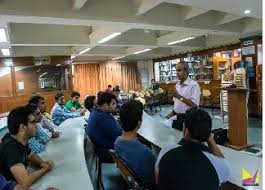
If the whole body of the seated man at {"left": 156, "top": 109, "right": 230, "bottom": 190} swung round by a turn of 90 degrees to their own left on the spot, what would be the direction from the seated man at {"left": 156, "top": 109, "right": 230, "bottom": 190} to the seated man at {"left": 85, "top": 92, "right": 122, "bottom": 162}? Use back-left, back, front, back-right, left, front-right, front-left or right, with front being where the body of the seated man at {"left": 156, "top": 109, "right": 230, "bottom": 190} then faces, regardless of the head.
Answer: front-right

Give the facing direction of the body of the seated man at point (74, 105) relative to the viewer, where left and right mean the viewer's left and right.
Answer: facing the viewer and to the right of the viewer

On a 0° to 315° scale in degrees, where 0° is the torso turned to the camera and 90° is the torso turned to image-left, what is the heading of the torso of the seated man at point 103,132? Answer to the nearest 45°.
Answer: approximately 270°

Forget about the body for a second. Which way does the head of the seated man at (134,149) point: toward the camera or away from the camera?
away from the camera

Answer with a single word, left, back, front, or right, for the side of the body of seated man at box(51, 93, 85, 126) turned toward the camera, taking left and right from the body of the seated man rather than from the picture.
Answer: right

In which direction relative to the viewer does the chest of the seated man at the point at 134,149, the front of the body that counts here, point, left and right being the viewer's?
facing away from the viewer and to the right of the viewer

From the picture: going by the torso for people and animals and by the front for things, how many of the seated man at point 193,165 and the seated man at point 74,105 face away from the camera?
1

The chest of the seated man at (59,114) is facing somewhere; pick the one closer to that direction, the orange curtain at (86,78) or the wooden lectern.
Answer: the wooden lectern

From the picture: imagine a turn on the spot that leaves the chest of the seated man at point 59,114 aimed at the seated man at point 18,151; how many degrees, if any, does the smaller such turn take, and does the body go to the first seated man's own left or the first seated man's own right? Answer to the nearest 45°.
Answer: approximately 90° to the first seated man's own right

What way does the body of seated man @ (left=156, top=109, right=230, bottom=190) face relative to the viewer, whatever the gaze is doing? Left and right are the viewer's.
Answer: facing away from the viewer

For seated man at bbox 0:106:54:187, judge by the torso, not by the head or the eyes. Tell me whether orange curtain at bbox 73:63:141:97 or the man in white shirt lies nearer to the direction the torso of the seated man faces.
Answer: the man in white shirt

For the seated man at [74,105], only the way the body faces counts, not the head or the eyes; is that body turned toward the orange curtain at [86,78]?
no

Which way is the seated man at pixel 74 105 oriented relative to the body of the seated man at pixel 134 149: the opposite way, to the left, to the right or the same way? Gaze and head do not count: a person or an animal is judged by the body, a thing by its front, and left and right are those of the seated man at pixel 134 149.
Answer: to the right

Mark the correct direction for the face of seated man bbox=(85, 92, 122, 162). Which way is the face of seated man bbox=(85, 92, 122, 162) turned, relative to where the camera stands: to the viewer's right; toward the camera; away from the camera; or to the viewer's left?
to the viewer's right

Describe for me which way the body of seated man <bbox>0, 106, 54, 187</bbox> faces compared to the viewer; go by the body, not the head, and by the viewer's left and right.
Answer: facing to the right of the viewer

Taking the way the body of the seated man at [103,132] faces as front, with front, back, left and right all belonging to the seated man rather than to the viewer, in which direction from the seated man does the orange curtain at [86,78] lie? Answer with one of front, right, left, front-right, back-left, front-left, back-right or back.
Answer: left

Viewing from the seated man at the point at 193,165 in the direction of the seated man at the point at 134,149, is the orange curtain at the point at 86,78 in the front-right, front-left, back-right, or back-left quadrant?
front-right
